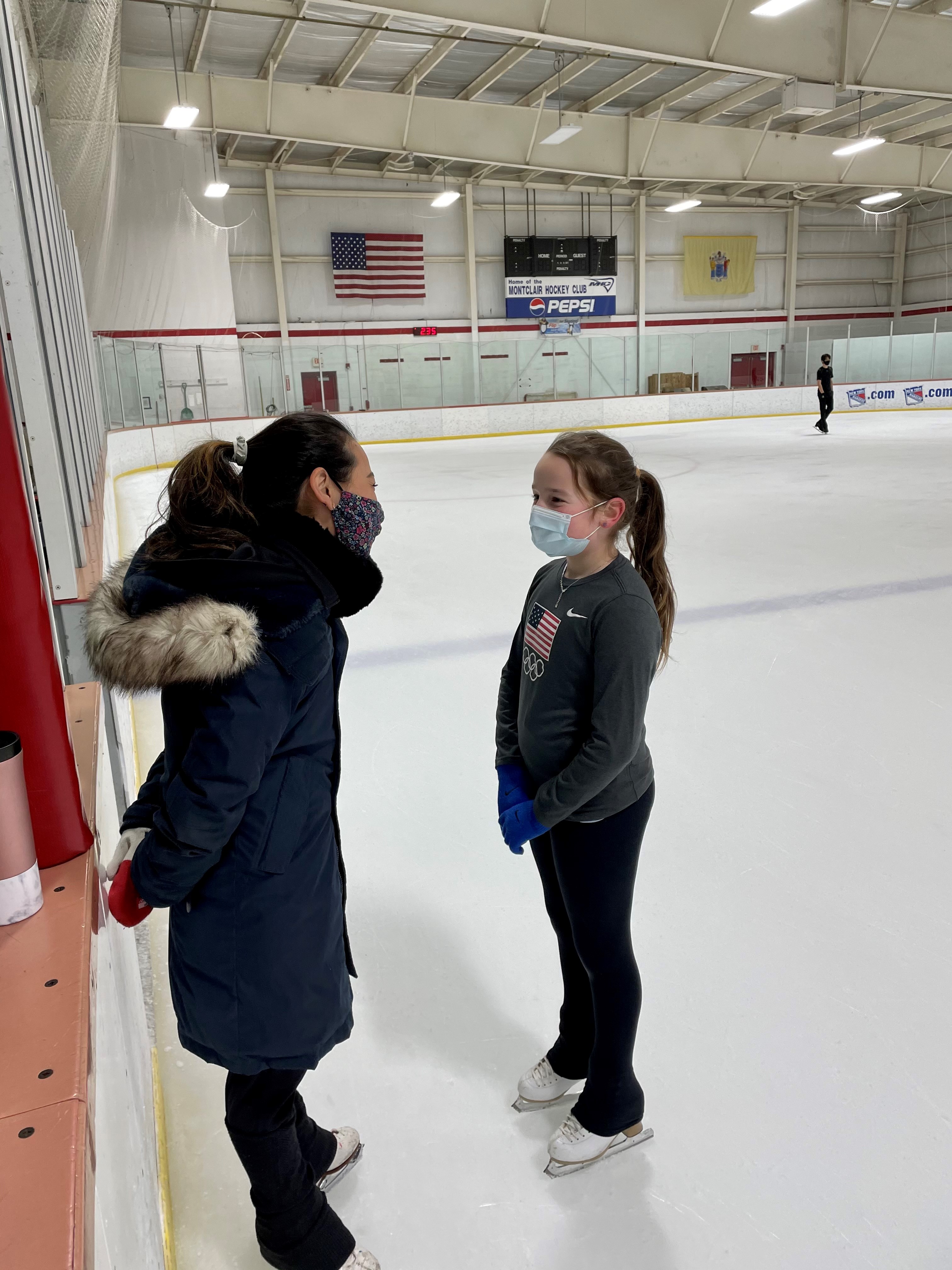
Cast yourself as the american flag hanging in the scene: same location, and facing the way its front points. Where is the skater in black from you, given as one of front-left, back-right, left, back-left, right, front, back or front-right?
front-left

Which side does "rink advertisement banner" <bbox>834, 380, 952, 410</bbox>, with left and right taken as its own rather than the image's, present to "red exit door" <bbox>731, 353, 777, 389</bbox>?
right

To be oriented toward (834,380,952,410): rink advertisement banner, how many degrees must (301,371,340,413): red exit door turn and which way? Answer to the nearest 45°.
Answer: approximately 90° to its left

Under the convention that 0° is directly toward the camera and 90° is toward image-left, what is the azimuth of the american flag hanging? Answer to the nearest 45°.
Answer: approximately 0°

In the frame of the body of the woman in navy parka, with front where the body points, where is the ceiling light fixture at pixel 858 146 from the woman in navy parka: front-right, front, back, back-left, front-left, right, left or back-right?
front-left

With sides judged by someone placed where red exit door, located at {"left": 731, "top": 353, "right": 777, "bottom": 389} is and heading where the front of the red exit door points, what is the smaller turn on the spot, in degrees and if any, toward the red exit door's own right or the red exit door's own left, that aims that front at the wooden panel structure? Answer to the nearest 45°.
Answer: approximately 45° to the red exit door's own right

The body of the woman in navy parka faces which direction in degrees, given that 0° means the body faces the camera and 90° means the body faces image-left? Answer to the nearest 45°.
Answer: approximately 270°

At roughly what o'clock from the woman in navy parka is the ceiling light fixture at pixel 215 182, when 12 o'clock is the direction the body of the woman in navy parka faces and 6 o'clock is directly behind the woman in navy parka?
The ceiling light fixture is roughly at 9 o'clock from the woman in navy parka.

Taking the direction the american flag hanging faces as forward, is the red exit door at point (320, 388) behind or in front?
in front

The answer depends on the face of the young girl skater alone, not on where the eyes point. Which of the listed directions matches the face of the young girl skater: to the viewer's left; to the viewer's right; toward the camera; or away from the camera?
to the viewer's left

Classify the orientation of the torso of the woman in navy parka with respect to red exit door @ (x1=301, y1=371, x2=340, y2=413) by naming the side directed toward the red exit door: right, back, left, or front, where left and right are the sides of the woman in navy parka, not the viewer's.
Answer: left

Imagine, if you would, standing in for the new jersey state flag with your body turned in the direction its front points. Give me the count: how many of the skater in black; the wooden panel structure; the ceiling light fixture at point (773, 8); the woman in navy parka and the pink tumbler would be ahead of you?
5

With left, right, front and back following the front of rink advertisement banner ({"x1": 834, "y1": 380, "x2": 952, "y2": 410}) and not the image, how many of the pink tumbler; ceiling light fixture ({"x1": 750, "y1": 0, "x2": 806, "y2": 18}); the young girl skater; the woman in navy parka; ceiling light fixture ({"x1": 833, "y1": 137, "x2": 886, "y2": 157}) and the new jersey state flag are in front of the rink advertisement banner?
5

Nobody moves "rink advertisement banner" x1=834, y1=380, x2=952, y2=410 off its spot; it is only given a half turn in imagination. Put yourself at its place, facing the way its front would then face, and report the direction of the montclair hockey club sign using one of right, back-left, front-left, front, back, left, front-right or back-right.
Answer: left

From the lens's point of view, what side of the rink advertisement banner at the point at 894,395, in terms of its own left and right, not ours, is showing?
front

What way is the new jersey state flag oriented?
toward the camera

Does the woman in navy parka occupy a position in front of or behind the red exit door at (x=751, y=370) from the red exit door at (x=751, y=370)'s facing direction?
in front
